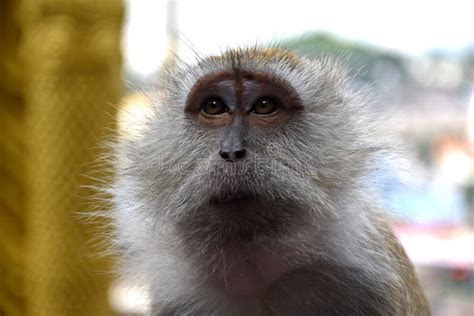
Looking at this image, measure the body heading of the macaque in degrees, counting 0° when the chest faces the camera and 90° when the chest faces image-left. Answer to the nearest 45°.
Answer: approximately 0°

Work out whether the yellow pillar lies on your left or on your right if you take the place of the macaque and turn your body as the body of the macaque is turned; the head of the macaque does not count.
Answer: on your right
